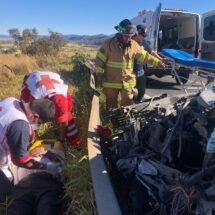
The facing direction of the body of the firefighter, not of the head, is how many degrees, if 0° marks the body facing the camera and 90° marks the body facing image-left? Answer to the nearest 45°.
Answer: approximately 315°

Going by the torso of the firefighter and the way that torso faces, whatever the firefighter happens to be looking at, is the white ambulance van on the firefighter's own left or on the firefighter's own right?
on the firefighter's own left

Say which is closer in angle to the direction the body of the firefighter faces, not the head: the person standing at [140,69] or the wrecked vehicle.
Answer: the wrecked vehicle

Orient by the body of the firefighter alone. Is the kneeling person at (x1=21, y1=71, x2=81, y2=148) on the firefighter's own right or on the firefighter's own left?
on the firefighter's own right

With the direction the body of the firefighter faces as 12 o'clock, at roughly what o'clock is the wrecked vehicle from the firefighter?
The wrecked vehicle is roughly at 1 o'clock from the firefighter.

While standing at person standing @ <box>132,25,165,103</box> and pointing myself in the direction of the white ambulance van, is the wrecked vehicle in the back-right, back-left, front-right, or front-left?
back-right

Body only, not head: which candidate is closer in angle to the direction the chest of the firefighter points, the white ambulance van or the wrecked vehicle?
the wrecked vehicle
